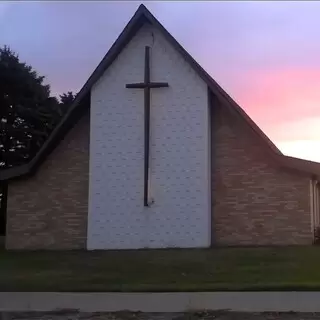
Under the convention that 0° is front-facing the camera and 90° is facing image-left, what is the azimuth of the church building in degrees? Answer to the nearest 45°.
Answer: approximately 0°

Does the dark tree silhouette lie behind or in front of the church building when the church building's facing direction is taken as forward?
behind
